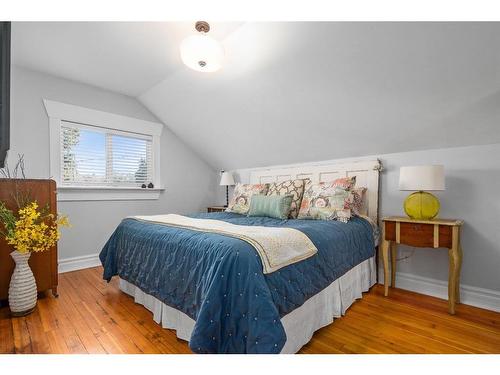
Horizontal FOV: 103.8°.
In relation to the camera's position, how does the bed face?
facing the viewer and to the left of the viewer

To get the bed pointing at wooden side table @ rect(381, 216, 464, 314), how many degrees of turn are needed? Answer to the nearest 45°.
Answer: approximately 135° to its left

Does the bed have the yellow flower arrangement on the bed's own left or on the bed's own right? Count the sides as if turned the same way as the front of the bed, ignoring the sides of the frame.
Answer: on the bed's own right

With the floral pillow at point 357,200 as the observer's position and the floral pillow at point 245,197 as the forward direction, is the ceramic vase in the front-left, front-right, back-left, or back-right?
front-left

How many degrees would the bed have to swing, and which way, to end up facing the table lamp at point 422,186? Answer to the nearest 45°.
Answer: approximately 135° to its left

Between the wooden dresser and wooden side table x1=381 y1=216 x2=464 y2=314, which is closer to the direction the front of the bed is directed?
the wooden dresser
